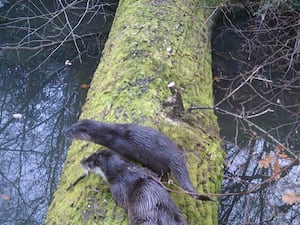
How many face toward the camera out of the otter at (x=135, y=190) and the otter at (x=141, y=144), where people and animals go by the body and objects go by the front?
0

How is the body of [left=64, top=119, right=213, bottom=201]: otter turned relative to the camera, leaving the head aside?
to the viewer's left

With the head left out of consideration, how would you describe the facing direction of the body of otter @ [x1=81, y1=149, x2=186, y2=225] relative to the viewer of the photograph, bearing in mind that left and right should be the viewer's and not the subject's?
facing away from the viewer and to the left of the viewer

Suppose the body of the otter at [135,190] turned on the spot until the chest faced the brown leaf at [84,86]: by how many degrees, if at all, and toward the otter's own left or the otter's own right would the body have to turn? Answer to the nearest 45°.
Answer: approximately 45° to the otter's own right

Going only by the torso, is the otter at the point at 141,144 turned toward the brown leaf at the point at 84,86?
no
